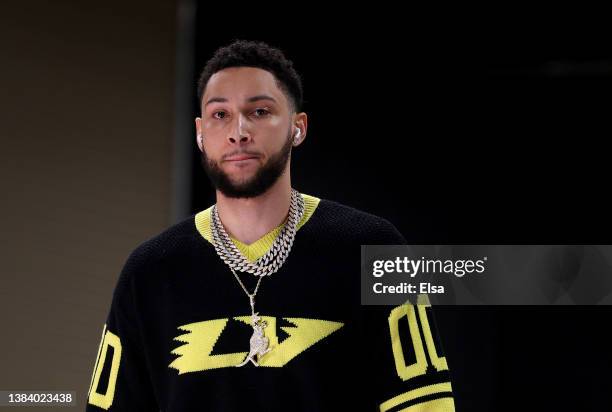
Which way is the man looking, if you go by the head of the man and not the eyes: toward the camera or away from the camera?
toward the camera

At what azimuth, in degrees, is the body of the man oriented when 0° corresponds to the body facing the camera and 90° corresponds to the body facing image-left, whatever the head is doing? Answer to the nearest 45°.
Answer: approximately 0°
